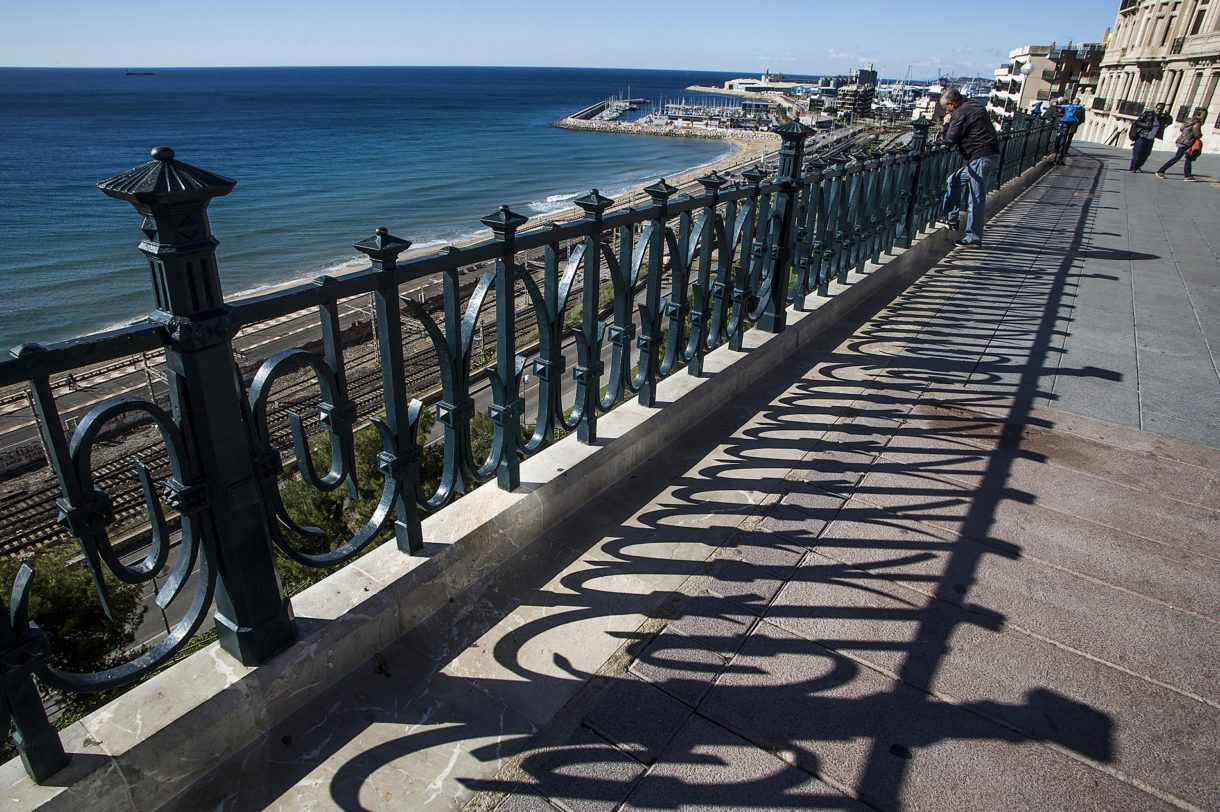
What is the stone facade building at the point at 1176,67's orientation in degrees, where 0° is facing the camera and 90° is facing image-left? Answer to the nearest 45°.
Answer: approximately 45°

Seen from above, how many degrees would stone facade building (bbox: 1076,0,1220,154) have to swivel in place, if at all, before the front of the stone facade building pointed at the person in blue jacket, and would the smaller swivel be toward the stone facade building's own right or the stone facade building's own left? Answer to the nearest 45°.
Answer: approximately 45° to the stone facade building's own left

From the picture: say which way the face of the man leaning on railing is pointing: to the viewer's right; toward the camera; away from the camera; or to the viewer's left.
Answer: to the viewer's left

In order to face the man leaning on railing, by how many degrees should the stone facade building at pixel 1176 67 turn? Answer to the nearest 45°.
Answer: approximately 45° to its left

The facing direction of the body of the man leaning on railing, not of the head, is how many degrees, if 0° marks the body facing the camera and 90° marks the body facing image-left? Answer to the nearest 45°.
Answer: approximately 90°

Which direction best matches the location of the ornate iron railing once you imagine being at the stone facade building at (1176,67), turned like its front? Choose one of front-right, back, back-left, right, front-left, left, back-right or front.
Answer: front-left

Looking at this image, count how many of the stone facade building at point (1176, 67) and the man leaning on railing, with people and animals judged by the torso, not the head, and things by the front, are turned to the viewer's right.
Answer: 0

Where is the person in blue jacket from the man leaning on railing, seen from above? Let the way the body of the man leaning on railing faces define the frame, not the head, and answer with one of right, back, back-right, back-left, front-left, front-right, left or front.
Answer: right
